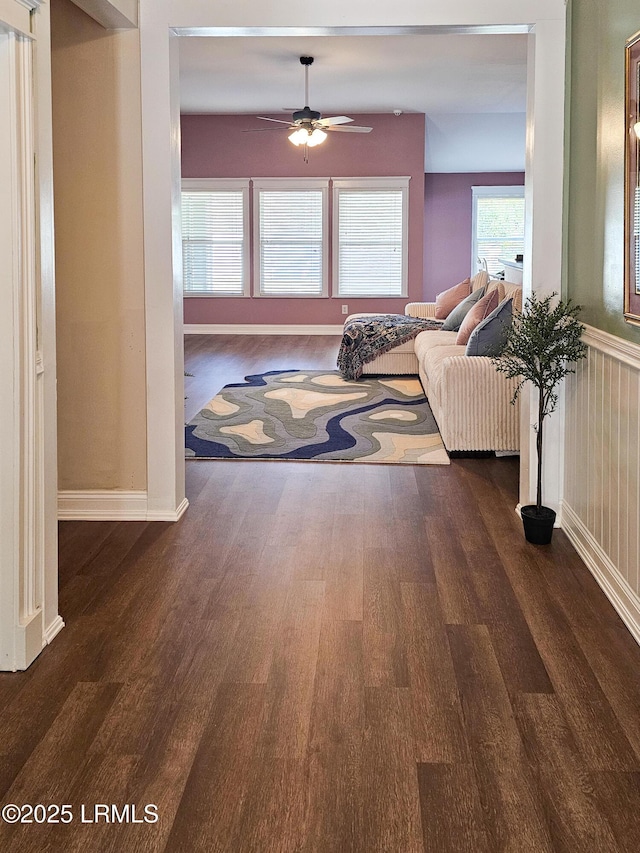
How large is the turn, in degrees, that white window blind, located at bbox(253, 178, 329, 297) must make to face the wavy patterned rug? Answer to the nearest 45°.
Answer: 0° — it already faces it

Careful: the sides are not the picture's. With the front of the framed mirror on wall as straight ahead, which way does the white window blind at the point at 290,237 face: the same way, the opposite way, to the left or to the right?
to the left

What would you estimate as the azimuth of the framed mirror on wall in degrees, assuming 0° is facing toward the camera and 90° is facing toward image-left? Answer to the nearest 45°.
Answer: approximately 90°

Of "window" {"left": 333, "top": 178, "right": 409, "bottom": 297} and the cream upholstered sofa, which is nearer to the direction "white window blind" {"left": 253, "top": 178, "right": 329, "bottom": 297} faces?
the cream upholstered sofa

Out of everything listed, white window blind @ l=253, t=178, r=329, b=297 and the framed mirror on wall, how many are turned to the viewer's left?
1

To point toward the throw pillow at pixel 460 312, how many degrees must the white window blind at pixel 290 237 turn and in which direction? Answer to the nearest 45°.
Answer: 0° — it already faces it

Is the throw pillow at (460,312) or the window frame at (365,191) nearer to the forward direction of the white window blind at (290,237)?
the throw pillow

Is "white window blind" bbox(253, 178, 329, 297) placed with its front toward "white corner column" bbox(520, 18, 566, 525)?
yes

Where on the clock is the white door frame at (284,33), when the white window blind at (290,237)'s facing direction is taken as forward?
The white door frame is roughly at 12 o'clock from the white window blind.

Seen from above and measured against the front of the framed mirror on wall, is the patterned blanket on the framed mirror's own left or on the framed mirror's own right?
on the framed mirror's own right
